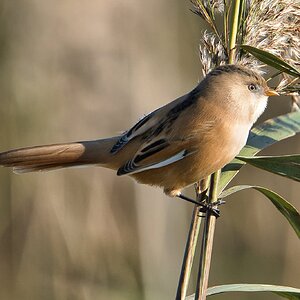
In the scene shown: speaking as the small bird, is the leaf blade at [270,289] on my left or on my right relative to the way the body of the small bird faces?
on my right

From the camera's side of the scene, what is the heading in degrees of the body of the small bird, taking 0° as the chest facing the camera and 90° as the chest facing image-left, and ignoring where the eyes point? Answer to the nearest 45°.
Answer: approximately 270°
